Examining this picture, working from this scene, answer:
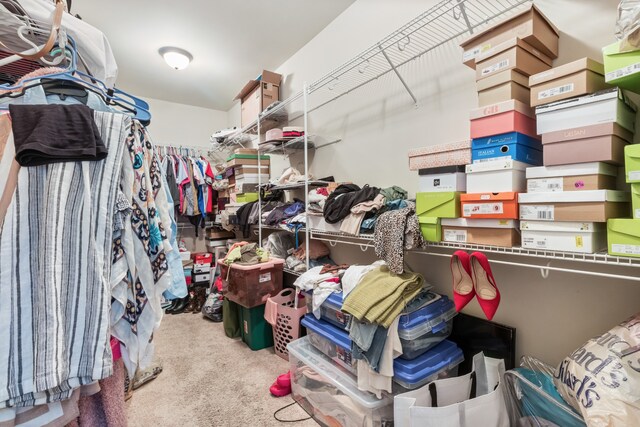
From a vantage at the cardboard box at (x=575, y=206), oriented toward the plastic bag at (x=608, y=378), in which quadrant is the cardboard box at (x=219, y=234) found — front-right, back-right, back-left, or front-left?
back-right

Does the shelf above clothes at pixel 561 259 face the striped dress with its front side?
yes

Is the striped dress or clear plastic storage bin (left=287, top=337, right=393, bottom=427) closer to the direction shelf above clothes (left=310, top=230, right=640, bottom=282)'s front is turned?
the striped dress

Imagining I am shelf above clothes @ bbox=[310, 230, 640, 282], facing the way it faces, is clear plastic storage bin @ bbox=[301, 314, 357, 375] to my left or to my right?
on my right

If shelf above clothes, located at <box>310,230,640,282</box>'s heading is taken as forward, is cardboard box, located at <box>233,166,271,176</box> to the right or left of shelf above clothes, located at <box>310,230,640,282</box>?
on its right

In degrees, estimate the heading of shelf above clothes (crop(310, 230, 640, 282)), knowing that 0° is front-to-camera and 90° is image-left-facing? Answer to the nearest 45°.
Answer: approximately 45°

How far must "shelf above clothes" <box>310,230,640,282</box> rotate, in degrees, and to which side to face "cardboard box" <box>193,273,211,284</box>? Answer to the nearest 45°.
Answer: approximately 45° to its right
